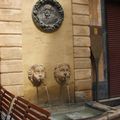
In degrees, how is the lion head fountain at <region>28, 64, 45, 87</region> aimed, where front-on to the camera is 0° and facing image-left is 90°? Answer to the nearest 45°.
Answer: approximately 315°

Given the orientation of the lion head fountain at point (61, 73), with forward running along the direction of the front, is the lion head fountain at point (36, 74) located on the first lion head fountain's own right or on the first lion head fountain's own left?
on the first lion head fountain's own right

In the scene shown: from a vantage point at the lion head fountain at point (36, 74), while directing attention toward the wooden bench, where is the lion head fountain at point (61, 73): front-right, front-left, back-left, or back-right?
back-left

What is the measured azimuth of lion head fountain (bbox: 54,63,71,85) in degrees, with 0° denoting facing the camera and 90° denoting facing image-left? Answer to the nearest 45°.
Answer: approximately 315°

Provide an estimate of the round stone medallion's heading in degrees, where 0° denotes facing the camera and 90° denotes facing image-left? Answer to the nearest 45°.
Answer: approximately 0°
